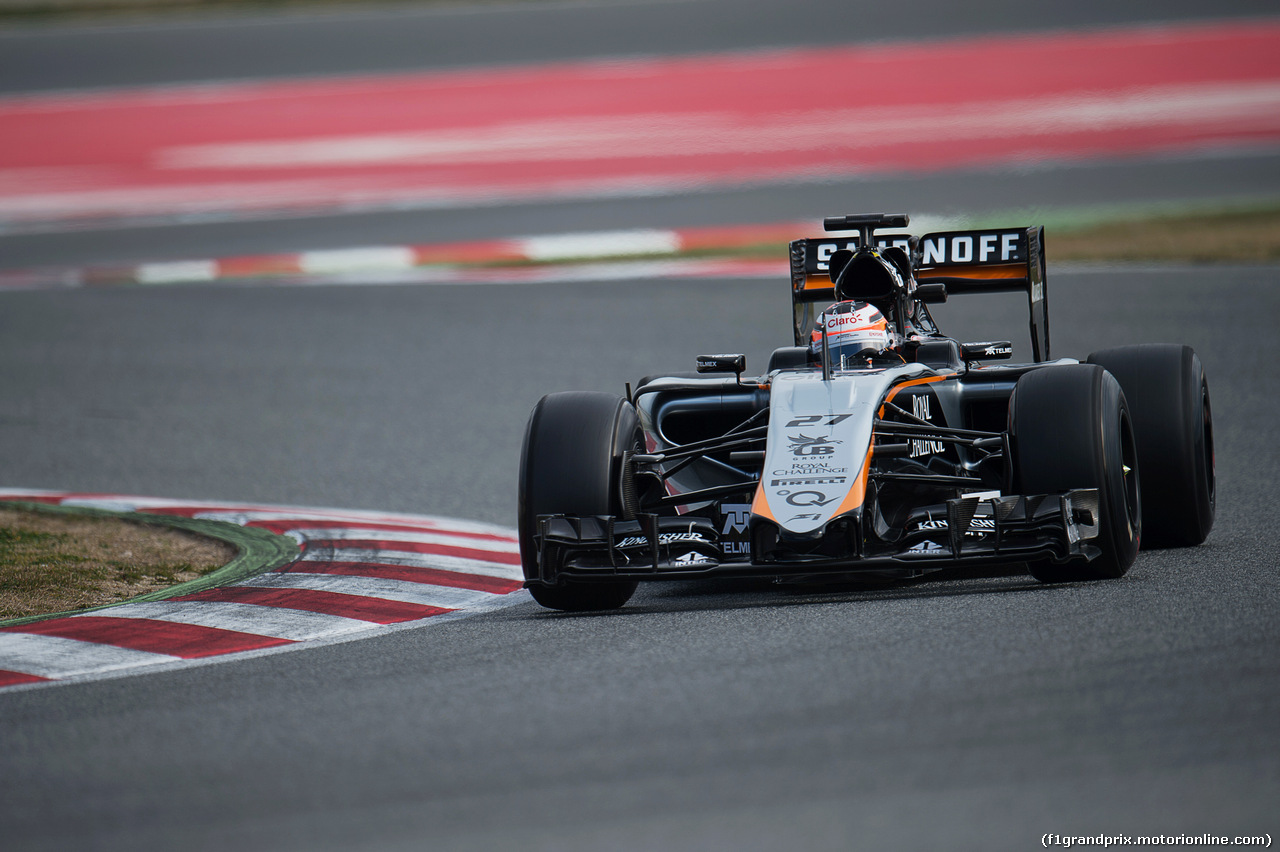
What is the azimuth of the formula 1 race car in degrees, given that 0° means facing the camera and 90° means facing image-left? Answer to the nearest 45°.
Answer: approximately 0°
